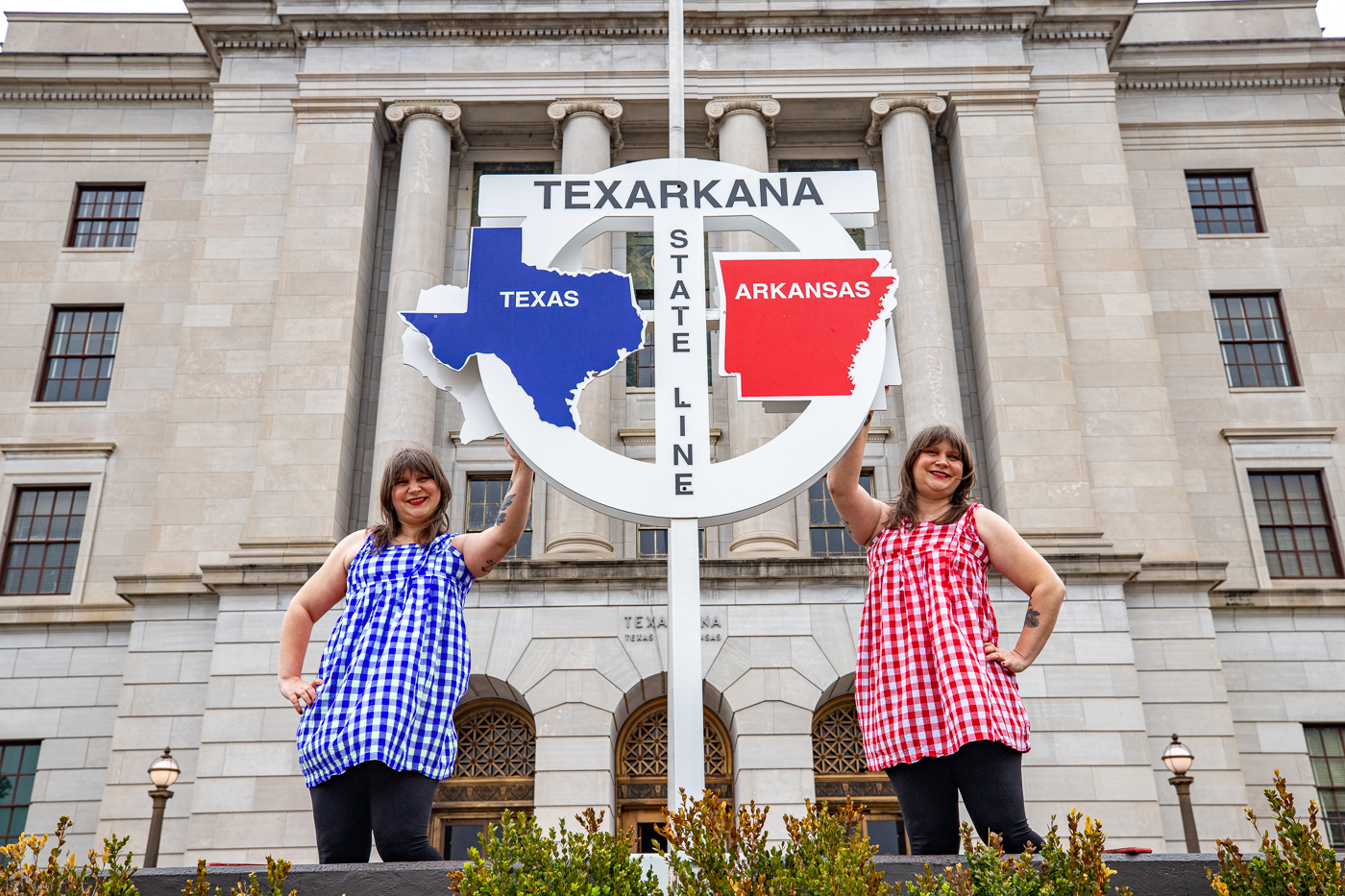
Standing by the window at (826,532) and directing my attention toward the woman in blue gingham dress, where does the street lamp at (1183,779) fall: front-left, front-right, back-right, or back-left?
front-left

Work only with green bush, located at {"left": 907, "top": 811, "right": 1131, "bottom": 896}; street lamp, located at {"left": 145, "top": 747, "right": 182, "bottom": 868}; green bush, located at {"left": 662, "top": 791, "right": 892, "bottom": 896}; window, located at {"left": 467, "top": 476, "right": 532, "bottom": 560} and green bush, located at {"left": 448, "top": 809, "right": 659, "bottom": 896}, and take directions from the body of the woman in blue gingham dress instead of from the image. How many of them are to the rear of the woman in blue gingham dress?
2

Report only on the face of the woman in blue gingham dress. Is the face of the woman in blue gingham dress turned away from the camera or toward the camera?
toward the camera

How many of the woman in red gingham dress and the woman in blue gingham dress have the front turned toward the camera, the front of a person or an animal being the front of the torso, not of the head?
2

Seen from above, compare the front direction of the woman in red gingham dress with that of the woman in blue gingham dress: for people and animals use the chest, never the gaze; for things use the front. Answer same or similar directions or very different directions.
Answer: same or similar directions

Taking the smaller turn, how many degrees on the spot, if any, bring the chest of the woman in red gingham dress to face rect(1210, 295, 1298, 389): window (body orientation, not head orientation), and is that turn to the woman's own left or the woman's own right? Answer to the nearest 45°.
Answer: approximately 180°

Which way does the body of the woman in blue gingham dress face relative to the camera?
toward the camera

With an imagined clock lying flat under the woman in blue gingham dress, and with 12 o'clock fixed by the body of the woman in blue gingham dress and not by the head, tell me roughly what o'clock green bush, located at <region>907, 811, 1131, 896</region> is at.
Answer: The green bush is roughly at 10 o'clock from the woman in blue gingham dress.

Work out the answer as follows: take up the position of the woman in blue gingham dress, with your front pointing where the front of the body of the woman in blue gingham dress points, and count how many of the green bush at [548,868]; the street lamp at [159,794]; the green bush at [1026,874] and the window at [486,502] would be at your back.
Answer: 2

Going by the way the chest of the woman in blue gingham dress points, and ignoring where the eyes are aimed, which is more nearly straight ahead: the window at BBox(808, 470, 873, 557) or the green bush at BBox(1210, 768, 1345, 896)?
the green bush

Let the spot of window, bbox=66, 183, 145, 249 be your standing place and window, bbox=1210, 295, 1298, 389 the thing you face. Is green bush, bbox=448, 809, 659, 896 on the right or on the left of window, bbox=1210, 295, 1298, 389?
right

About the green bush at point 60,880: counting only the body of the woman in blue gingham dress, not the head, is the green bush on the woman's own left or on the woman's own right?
on the woman's own right

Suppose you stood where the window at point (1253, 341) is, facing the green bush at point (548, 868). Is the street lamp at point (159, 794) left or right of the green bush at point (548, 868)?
right

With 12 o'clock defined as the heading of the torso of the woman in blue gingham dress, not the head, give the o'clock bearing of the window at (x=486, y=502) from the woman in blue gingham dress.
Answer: The window is roughly at 6 o'clock from the woman in blue gingham dress.

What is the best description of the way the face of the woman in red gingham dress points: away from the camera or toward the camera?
toward the camera

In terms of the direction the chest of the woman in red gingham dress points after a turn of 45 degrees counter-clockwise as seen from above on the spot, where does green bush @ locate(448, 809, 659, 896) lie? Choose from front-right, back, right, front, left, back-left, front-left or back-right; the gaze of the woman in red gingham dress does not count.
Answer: right

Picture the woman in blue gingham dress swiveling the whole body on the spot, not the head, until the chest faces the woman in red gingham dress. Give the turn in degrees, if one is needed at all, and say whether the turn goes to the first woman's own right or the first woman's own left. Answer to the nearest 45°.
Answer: approximately 90° to the first woman's own left
